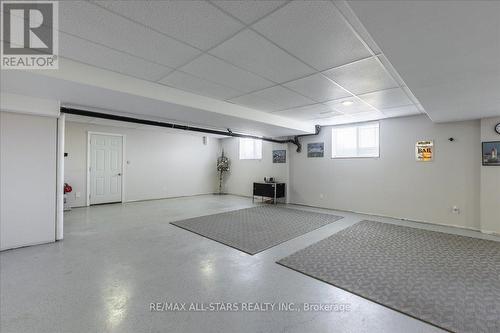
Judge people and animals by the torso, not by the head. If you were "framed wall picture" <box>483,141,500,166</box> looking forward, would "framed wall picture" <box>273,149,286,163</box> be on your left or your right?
on your right

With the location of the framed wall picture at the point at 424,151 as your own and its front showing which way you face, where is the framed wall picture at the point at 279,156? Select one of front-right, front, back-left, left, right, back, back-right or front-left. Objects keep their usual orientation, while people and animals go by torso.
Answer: right

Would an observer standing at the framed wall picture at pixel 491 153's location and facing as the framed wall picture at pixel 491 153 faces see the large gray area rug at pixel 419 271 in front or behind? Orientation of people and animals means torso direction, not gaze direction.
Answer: in front

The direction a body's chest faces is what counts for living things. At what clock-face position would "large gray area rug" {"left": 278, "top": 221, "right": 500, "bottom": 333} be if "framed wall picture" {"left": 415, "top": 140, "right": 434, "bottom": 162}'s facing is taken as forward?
The large gray area rug is roughly at 12 o'clock from the framed wall picture.

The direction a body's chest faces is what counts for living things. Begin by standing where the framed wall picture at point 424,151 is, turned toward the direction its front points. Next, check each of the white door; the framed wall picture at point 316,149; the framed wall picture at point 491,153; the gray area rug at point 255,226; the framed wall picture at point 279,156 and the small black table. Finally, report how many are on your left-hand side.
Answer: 1

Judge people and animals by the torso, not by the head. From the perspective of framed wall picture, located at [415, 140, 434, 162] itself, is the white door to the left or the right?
on its right

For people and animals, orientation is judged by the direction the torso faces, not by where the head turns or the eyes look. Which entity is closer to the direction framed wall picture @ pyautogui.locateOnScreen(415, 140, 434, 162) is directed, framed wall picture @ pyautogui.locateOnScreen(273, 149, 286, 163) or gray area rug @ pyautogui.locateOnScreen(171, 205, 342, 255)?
the gray area rug

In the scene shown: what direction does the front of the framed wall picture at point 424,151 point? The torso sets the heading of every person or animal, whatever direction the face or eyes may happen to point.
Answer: toward the camera

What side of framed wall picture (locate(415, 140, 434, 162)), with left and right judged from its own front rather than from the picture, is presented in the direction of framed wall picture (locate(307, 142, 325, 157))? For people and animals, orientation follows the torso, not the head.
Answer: right
